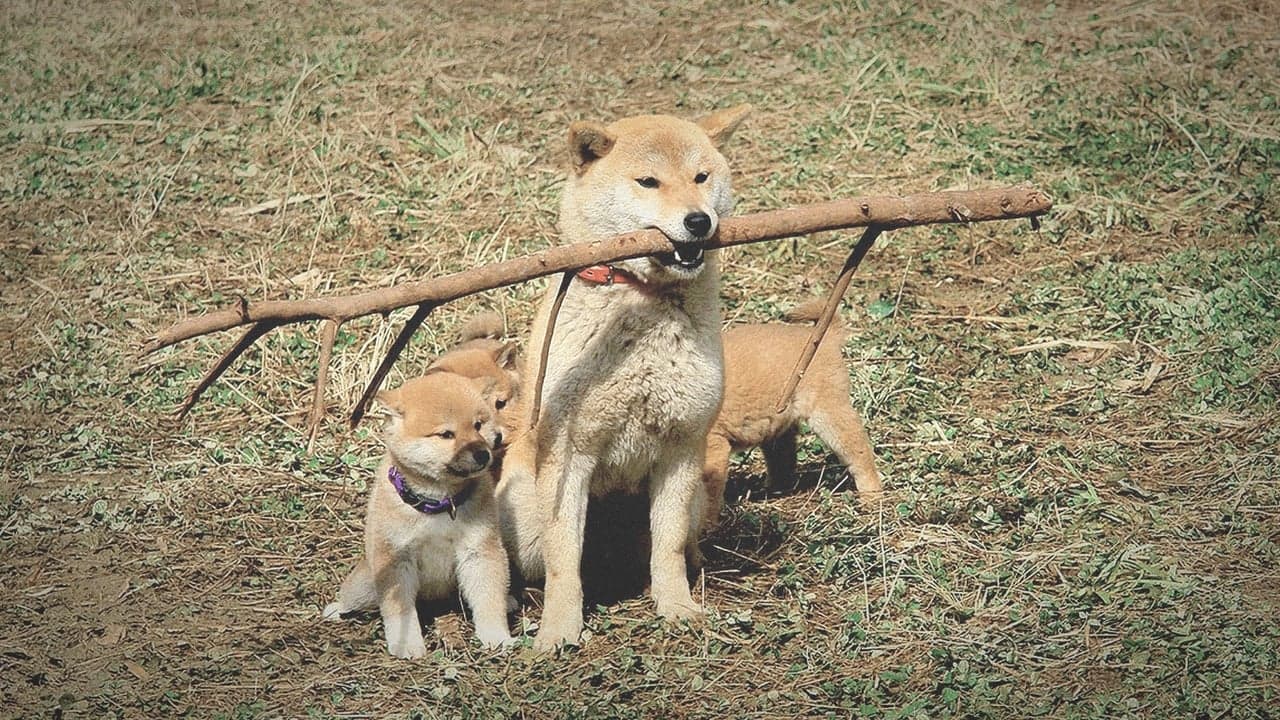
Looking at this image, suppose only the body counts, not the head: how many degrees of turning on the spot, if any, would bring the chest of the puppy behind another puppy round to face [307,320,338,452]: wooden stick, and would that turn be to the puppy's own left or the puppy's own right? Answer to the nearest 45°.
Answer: approximately 45° to the puppy's own right

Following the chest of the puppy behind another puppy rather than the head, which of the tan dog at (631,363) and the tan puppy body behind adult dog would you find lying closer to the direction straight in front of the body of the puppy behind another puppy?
the tan dog

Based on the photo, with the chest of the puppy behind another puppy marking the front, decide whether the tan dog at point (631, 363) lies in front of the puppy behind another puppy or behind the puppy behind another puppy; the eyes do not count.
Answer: in front

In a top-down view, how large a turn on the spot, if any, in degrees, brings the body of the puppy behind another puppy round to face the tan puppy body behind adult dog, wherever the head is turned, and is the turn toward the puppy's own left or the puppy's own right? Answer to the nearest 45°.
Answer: approximately 45° to the puppy's own left

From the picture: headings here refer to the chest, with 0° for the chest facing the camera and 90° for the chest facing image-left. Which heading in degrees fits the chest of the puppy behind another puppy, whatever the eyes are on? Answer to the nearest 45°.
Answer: approximately 315°
